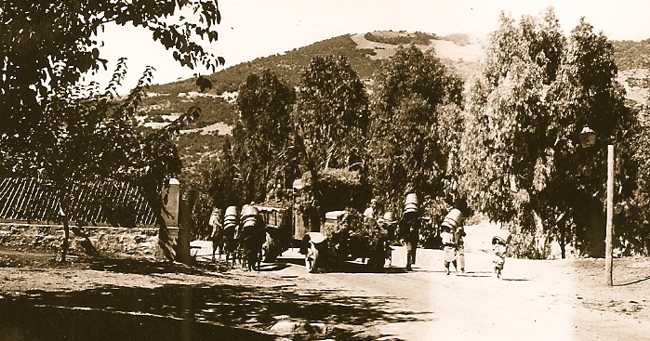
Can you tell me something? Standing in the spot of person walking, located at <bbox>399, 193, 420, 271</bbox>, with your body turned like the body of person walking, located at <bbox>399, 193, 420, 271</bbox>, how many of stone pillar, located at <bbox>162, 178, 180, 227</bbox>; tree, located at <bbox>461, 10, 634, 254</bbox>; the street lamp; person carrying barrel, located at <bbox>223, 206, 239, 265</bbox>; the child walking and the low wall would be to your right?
3

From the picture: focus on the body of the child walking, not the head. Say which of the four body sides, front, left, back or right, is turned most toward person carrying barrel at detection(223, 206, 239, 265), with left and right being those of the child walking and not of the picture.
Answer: right

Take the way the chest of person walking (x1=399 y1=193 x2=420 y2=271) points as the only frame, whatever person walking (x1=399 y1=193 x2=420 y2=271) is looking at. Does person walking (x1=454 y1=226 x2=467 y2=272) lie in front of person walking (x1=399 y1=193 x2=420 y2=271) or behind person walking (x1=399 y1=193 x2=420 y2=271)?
in front

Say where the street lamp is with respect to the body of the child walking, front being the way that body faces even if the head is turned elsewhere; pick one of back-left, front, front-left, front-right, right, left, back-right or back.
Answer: front-left

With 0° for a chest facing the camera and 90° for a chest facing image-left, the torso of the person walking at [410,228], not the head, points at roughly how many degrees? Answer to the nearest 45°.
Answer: approximately 0°

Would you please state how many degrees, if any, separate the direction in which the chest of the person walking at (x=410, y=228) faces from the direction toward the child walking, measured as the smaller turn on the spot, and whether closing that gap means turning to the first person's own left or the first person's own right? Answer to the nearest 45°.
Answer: approximately 45° to the first person's own left

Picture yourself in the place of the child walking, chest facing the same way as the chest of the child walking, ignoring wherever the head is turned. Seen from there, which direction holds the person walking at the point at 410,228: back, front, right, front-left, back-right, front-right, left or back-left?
back-right

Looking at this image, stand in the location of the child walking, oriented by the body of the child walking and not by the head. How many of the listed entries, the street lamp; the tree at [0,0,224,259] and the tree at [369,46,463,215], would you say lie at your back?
1
